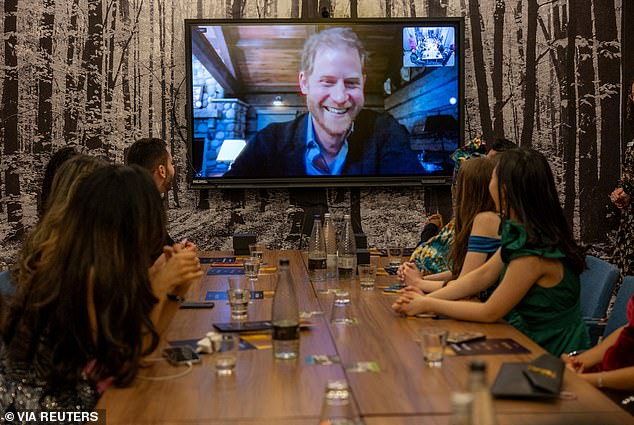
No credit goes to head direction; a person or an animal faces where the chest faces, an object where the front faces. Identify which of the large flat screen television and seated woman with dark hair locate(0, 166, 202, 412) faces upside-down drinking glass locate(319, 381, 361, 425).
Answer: the large flat screen television

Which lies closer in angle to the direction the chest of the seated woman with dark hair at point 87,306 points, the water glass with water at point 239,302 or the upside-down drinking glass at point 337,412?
the water glass with water

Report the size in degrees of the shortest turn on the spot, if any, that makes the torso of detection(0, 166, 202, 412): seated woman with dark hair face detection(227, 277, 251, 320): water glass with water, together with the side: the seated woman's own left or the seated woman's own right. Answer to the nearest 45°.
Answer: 0° — they already face it

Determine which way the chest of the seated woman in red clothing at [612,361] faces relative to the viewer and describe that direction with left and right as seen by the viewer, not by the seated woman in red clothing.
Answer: facing to the left of the viewer

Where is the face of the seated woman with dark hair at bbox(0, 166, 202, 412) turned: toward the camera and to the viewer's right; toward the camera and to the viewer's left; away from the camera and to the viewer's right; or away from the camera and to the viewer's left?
away from the camera and to the viewer's right

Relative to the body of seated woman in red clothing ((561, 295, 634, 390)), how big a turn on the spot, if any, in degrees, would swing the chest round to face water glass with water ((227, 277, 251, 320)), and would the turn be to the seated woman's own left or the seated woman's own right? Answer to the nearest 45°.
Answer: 0° — they already face it

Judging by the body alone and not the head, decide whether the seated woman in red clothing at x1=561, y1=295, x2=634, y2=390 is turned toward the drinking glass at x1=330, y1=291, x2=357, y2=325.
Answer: yes

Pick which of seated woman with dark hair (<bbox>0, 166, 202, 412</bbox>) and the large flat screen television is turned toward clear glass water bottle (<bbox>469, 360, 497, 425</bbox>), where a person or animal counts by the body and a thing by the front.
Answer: the large flat screen television

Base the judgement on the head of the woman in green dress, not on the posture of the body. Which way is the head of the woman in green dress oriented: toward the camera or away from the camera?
away from the camera

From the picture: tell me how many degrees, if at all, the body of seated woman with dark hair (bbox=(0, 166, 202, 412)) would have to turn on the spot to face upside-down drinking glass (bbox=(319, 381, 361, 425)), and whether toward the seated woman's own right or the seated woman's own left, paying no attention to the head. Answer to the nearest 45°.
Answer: approximately 90° to the seated woman's own right
